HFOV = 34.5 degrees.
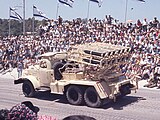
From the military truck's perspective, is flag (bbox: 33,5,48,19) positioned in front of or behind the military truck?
in front

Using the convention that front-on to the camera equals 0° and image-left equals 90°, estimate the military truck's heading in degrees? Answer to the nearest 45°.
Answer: approximately 135°
